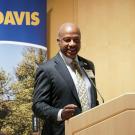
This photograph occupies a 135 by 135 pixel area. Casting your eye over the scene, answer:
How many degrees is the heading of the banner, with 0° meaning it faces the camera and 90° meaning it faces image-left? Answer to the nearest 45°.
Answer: approximately 0°

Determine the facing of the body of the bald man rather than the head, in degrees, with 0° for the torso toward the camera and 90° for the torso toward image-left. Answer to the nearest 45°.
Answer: approximately 315°
